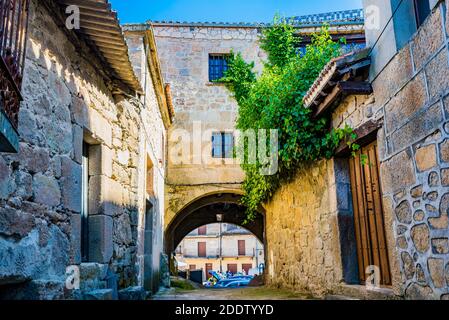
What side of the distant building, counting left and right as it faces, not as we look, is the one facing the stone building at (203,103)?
front

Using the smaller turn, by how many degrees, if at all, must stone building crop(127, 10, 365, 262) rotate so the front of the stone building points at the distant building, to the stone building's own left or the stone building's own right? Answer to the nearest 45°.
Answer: approximately 180°

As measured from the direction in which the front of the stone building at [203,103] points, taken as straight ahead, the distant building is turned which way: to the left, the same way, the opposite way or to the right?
the same way

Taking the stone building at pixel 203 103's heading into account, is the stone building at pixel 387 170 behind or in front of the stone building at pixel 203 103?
in front

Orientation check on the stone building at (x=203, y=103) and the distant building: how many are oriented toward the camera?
2

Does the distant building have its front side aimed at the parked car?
yes

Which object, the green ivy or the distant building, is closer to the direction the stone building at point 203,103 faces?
the green ivy

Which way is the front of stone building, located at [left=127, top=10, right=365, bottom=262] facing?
toward the camera

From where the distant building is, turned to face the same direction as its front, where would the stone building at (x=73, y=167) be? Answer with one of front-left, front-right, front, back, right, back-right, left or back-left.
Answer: front

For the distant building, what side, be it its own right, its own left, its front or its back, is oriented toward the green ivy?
front

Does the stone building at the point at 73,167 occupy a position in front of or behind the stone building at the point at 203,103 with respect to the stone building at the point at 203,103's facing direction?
in front

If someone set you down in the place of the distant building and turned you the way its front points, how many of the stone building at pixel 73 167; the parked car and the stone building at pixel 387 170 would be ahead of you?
3

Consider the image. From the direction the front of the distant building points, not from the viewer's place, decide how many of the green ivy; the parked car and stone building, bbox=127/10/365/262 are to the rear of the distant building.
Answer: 0

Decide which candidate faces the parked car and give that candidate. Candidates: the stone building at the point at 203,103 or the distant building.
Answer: the distant building

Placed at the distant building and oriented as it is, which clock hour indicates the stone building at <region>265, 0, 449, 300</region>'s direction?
The stone building is roughly at 12 o'clock from the distant building.
